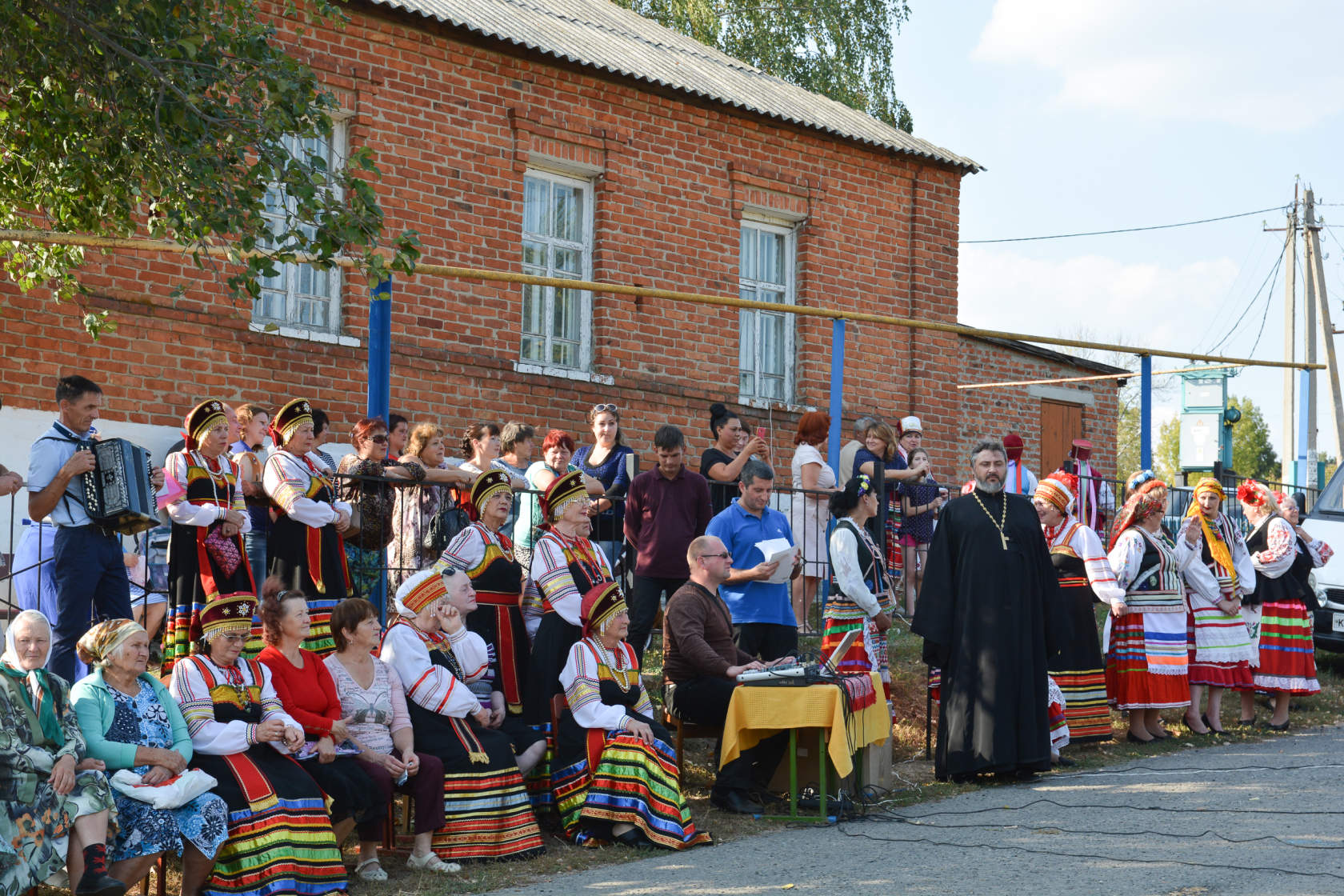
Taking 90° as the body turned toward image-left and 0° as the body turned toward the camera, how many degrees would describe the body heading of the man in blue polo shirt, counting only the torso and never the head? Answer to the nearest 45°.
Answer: approximately 315°

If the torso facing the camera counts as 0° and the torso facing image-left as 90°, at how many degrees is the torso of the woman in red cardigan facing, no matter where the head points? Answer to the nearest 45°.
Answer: approximately 315°

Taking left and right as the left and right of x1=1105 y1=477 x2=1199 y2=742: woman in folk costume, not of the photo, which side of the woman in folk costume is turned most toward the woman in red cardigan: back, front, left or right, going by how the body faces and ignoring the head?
right

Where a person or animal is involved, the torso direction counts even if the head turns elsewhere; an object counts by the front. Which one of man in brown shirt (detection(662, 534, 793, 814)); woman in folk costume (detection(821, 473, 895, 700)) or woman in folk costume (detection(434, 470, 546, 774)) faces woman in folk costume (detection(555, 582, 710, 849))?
woman in folk costume (detection(434, 470, 546, 774))

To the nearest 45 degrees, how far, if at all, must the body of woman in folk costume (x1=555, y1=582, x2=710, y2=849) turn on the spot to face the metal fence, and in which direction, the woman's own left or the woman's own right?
approximately 180°

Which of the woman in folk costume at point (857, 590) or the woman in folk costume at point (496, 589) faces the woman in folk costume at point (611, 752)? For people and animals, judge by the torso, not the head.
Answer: the woman in folk costume at point (496, 589)

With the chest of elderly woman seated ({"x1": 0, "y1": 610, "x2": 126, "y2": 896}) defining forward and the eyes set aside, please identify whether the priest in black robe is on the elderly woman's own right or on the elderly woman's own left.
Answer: on the elderly woman's own left

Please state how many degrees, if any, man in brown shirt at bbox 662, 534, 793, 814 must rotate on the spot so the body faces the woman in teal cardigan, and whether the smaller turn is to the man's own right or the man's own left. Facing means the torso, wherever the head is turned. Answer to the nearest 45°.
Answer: approximately 135° to the man's own right
